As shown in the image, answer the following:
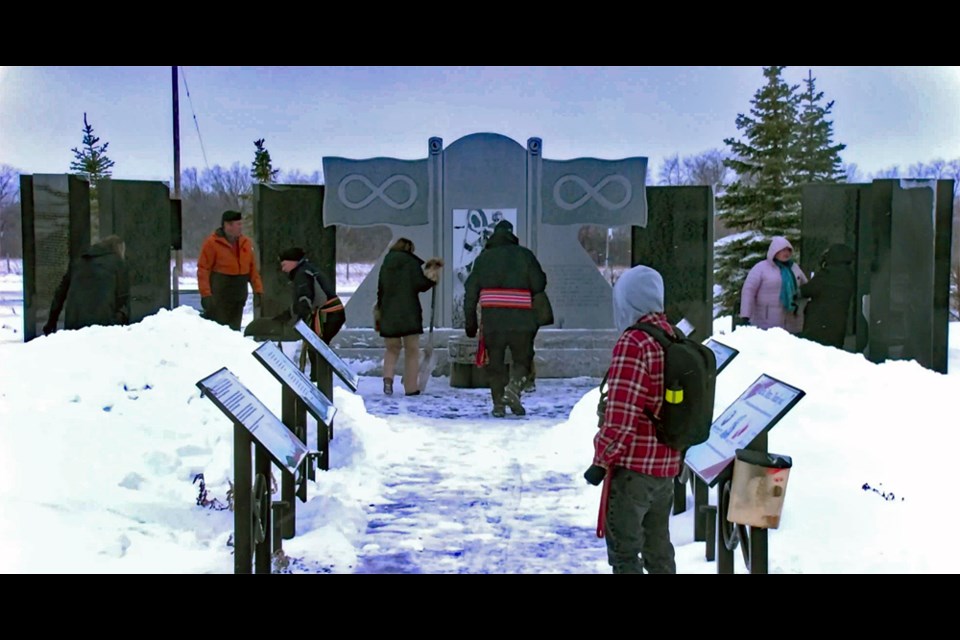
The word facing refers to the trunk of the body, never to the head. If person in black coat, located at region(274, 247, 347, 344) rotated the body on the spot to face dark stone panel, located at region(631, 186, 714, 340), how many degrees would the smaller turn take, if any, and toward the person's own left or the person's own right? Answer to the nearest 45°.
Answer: approximately 135° to the person's own right

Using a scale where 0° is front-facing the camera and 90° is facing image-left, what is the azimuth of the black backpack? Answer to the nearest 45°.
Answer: approximately 315°

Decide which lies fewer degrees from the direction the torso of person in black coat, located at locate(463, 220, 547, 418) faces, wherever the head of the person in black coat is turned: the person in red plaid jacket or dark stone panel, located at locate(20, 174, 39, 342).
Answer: the dark stone panel

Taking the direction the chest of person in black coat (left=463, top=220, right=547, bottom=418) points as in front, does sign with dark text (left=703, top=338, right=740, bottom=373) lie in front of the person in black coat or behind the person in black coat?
behind

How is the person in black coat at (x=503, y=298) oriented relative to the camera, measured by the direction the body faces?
away from the camera

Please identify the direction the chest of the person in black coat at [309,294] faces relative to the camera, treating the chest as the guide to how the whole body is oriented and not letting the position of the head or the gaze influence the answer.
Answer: to the viewer's left

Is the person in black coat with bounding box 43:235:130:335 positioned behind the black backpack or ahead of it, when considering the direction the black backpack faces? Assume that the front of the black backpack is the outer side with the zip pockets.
behind

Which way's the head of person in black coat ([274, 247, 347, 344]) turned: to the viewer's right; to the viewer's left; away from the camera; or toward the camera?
to the viewer's left

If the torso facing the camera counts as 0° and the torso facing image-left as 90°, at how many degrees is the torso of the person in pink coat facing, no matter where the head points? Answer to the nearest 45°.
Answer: approximately 315°

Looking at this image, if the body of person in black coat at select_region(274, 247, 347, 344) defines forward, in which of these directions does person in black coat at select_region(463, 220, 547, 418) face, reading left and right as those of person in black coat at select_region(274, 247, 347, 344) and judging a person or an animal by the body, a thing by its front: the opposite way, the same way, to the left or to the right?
to the right

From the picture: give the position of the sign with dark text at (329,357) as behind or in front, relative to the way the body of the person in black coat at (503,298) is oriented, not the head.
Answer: behind

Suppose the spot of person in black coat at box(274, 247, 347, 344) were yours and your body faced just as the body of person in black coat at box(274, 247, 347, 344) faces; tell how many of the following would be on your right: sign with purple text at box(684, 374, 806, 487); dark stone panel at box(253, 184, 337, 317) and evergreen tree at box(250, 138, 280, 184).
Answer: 2

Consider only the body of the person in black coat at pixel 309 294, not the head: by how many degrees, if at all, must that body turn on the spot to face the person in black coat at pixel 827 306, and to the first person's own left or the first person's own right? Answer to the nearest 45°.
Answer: approximately 180°

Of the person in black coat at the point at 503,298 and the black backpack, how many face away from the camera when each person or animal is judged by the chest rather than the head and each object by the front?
1

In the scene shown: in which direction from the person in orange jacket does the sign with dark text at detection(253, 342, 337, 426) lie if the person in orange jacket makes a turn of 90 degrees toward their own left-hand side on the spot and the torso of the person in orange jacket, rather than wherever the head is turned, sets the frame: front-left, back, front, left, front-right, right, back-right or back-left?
back-right

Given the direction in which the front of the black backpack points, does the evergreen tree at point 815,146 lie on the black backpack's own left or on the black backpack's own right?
on the black backpack's own left

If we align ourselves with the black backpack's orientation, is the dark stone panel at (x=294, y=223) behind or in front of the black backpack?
behind

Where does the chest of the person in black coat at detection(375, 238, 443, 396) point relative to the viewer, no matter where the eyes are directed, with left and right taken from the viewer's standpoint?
facing away from the viewer and to the right of the viewer
